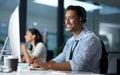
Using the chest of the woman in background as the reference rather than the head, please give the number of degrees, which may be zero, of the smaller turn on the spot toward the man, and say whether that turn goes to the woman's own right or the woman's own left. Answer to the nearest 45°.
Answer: approximately 90° to the woman's own left

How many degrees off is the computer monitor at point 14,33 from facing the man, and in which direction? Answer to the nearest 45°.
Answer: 0° — it already faces them

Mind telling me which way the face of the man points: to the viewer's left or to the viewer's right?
to the viewer's left

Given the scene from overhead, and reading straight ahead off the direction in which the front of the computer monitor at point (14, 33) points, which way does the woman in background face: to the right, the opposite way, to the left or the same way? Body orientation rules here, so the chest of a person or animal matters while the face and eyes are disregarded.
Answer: the opposite way

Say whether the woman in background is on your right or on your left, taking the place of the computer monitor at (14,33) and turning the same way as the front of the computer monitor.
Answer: on your left

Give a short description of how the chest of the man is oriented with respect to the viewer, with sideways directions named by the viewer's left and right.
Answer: facing the viewer and to the left of the viewer

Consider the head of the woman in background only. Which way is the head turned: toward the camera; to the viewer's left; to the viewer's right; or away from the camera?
to the viewer's left

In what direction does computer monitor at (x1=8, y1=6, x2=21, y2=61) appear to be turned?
to the viewer's right

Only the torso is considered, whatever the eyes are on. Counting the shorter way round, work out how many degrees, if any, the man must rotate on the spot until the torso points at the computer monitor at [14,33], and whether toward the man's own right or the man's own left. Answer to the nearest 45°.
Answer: approximately 45° to the man's own right

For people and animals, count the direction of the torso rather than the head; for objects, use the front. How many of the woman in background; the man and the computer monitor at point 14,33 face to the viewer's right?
1

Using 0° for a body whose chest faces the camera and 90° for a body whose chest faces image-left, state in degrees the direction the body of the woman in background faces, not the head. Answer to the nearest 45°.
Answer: approximately 90°

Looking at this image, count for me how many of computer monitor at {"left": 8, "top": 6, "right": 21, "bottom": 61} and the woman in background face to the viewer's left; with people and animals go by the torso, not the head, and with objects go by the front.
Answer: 1
